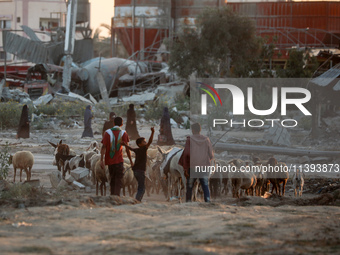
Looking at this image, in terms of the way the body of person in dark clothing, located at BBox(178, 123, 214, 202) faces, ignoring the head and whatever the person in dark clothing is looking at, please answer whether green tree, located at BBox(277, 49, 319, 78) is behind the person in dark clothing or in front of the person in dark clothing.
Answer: in front

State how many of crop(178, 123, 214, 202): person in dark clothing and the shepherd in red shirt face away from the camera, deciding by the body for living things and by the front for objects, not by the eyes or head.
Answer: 2

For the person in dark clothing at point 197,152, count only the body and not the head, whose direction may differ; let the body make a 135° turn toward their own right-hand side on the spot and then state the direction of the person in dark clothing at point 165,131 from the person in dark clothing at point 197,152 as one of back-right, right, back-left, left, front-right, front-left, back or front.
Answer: back-left

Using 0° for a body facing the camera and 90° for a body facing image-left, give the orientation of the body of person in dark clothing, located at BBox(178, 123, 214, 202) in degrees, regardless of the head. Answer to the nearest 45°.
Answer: approximately 180°

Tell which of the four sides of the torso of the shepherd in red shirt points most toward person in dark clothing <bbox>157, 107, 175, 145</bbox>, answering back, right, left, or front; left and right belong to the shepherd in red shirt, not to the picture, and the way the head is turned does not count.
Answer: front

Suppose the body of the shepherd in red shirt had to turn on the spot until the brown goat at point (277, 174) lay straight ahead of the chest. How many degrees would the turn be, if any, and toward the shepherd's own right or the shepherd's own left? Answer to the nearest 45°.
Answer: approximately 45° to the shepherd's own right

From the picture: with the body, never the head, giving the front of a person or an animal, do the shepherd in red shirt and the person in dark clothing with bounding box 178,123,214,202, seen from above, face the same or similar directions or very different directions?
same or similar directions

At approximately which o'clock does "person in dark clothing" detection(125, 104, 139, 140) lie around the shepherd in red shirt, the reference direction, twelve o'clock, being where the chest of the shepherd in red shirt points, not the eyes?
The person in dark clothing is roughly at 12 o'clock from the shepherd in red shirt.

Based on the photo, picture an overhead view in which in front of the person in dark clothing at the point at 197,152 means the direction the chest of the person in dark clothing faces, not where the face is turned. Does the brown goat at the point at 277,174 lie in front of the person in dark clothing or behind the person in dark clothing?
in front

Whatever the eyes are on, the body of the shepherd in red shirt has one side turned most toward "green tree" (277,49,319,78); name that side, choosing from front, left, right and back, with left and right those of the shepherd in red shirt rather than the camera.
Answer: front

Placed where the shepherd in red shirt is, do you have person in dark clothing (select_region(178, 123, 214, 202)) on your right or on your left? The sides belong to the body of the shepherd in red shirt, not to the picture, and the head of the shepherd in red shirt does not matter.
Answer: on your right

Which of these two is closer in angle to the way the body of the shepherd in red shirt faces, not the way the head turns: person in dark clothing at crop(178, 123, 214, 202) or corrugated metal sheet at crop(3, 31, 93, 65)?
the corrugated metal sheet

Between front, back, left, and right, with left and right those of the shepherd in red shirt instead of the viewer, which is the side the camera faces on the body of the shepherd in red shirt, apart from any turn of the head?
back
